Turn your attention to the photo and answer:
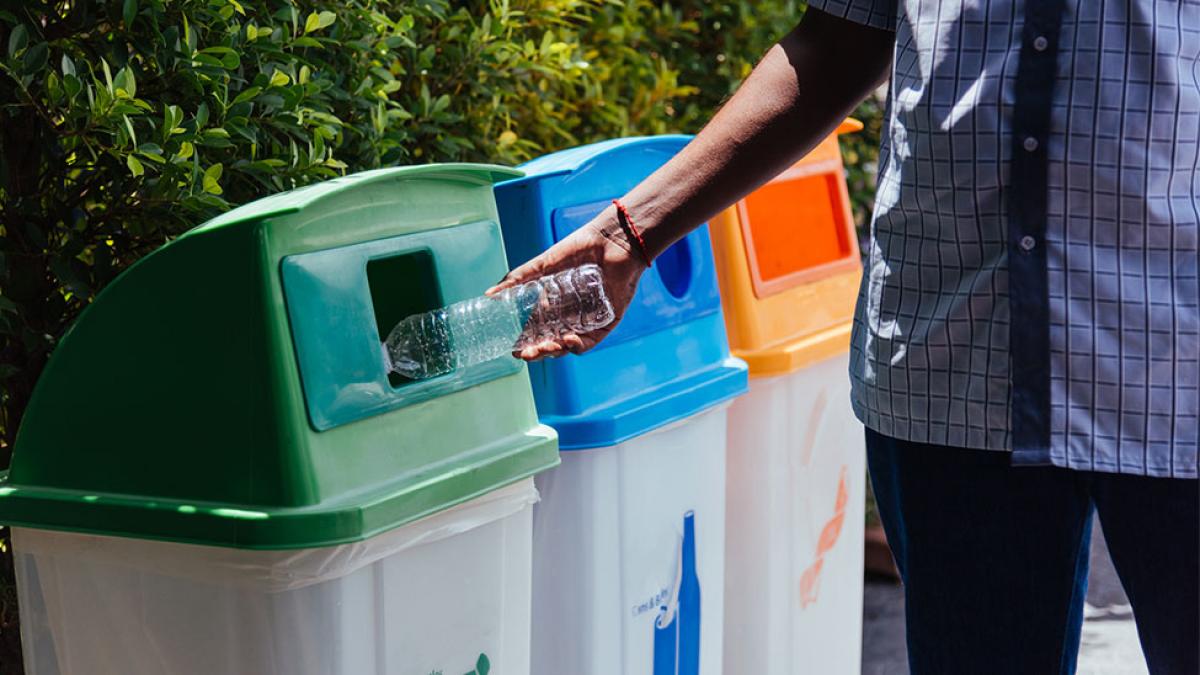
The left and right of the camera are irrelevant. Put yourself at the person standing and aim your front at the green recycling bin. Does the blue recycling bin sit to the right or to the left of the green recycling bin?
right

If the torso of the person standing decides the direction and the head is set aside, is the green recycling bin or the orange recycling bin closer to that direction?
the green recycling bin

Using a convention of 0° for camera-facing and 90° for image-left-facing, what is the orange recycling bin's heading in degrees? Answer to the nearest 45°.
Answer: approximately 315°

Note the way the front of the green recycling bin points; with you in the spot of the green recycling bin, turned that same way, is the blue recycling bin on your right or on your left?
on your left

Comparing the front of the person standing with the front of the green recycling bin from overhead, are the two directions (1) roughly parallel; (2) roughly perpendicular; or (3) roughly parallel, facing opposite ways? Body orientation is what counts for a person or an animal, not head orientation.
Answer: roughly perpendicular

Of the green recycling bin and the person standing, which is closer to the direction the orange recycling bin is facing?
the person standing

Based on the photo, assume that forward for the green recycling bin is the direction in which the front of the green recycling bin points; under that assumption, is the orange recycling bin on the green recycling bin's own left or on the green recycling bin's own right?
on the green recycling bin's own left

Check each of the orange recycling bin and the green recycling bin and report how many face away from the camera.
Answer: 0

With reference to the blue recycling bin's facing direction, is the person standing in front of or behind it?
in front

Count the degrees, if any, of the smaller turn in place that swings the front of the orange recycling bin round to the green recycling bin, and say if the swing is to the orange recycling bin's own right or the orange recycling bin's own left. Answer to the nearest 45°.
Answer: approximately 90° to the orange recycling bin's own right

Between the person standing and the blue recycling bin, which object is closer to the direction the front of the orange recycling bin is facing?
the person standing
